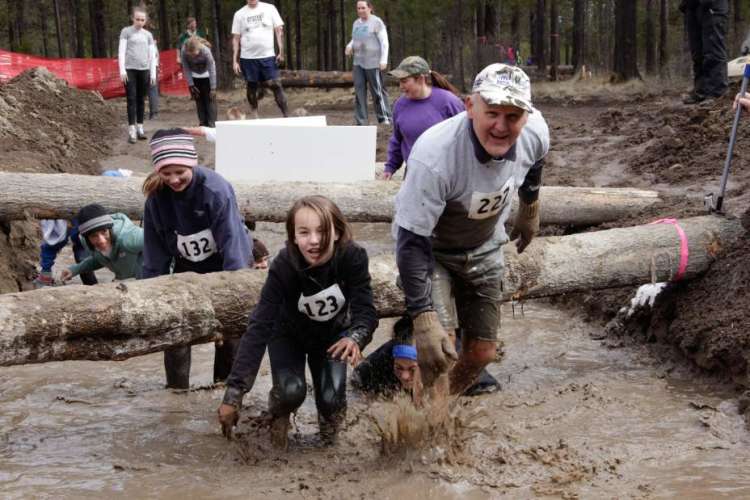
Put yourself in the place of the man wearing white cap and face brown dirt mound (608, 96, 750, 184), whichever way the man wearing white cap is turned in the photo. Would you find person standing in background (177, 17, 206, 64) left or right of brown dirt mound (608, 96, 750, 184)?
left

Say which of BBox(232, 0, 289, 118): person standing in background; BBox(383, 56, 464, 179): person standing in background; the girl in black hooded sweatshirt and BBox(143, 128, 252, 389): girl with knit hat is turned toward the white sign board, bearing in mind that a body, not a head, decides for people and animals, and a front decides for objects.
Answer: BBox(232, 0, 289, 118): person standing in background

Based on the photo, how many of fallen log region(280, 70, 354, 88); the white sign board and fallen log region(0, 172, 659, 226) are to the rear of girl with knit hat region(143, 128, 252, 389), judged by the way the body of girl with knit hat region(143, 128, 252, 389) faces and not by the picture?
3

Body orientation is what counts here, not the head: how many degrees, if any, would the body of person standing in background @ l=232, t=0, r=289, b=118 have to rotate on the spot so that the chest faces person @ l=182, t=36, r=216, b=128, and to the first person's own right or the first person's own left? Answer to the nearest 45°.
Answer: approximately 135° to the first person's own right

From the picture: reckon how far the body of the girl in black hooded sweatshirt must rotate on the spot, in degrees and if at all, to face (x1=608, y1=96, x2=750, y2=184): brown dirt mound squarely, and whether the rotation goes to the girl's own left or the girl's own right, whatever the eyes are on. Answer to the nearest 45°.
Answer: approximately 135° to the girl's own left

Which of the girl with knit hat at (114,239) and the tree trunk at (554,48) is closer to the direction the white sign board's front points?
the girl with knit hat

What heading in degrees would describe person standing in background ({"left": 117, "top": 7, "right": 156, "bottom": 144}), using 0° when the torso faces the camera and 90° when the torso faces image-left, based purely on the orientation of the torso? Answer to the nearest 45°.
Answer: approximately 0°

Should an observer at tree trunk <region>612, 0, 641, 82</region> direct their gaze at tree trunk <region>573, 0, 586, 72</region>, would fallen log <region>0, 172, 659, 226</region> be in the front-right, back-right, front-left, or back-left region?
back-left

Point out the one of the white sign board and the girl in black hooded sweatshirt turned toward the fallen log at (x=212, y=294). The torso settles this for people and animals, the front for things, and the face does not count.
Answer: the white sign board

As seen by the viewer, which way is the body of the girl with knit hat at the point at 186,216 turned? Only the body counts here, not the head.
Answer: toward the camera

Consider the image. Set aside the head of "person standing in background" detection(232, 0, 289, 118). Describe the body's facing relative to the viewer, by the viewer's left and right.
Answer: facing the viewer

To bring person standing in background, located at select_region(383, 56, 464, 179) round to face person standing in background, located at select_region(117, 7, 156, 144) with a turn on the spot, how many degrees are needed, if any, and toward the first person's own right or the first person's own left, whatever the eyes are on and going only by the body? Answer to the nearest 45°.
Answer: approximately 90° to the first person's own right

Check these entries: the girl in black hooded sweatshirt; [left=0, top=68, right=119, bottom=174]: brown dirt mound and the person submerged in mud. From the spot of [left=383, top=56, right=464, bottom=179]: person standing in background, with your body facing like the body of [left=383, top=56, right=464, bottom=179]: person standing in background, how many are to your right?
1
